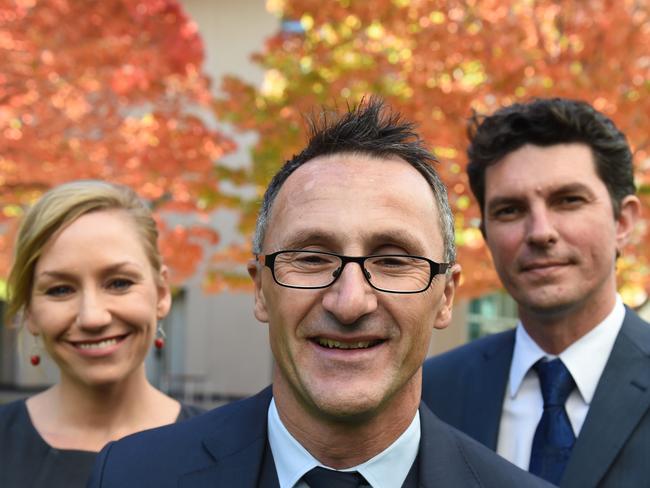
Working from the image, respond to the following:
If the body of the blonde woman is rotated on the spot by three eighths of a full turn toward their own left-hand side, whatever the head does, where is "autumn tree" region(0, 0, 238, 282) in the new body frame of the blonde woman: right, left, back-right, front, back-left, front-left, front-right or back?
front-left

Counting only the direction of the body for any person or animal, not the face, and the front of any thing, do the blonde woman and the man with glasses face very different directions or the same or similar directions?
same or similar directions

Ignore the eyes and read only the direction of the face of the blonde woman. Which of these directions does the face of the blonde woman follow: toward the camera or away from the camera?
toward the camera

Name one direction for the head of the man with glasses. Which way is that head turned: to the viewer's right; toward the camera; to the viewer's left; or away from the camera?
toward the camera

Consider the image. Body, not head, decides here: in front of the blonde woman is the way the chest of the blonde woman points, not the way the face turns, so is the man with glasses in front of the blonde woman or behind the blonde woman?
in front

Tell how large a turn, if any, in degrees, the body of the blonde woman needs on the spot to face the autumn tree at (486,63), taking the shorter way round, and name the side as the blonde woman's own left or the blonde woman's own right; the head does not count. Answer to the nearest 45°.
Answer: approximately 135° to the blonde woman's own left

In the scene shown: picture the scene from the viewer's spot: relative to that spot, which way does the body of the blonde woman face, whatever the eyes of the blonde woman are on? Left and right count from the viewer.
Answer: facing the viewer

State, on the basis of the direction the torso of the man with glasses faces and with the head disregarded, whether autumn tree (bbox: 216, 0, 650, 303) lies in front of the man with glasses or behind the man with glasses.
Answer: behind

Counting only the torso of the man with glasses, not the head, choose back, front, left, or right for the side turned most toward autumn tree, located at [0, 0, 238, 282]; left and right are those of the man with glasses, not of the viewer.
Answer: back

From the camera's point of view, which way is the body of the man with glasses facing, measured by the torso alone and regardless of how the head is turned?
toward the camera

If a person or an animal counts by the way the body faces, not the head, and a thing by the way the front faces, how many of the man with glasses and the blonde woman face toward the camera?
2
